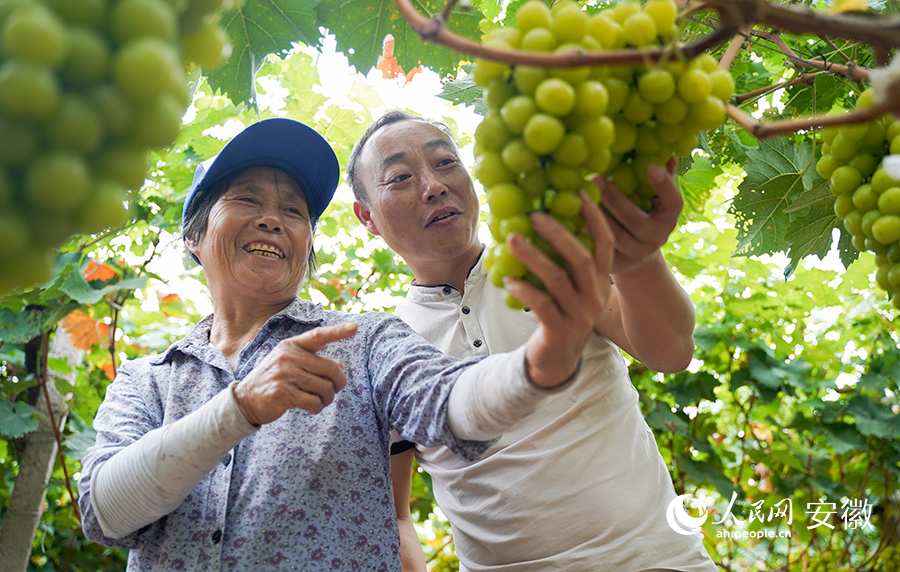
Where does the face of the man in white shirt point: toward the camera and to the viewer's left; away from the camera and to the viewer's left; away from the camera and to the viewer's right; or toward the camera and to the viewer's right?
toward the camera and to the viewer's right

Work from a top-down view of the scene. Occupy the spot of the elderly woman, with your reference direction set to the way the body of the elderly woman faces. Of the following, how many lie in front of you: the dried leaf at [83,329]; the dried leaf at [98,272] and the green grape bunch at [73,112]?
1

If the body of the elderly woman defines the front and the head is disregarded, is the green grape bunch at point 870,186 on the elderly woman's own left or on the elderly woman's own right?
on the elderly woman's own left

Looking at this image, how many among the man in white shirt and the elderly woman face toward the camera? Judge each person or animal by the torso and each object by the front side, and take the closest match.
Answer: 2

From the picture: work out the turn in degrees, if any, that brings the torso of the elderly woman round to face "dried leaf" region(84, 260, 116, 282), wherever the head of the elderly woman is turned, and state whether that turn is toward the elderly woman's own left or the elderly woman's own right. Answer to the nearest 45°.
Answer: approximately 135° to the elderly woman's own right

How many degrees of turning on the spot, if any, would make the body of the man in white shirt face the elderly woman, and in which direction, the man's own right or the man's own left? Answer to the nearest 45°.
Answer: approximately 45° to the man's own right

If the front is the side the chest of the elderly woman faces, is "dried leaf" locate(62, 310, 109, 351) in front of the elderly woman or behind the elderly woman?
behind

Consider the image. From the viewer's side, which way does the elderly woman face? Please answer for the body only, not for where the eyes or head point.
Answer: toward the camera

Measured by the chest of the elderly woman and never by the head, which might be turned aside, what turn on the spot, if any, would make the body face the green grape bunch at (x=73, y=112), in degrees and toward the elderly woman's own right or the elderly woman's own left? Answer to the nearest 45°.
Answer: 0° — they already face it

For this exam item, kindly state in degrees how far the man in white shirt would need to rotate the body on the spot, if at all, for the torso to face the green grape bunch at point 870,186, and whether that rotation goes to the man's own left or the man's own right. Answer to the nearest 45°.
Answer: approximately 45° to the man's own left

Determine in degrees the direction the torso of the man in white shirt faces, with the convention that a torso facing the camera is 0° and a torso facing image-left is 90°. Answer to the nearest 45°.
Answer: approximately 0°

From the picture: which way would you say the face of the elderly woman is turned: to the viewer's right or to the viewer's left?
to the viewer's right
